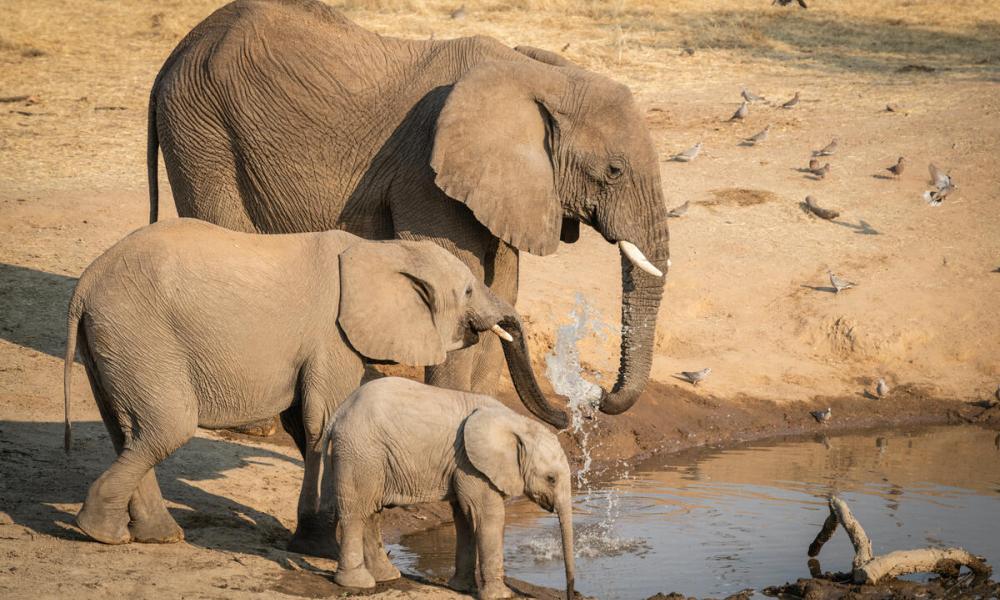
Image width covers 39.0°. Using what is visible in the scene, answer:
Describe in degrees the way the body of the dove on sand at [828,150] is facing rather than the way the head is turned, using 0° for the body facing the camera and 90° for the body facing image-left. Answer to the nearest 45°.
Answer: approximately 270°

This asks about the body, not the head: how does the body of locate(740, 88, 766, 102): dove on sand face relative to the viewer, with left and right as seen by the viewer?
facing to the left of the viewer

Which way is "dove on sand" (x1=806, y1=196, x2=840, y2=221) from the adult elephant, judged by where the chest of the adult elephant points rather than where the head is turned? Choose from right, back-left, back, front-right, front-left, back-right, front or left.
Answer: front-left

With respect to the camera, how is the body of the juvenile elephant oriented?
to the viewer's right

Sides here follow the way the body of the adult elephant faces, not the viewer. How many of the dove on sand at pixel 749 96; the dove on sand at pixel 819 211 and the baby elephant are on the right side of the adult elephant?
1

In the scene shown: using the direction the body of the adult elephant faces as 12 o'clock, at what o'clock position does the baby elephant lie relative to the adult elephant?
The baby elephant is roughly at 3 o'clock from the adult elephant.

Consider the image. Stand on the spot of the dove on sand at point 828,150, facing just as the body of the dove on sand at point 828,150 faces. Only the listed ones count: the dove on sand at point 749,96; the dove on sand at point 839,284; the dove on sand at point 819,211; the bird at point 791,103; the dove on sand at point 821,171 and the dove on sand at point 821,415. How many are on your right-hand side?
4

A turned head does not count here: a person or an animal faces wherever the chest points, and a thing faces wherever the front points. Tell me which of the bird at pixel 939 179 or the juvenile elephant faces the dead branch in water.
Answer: the juvenile elephant
